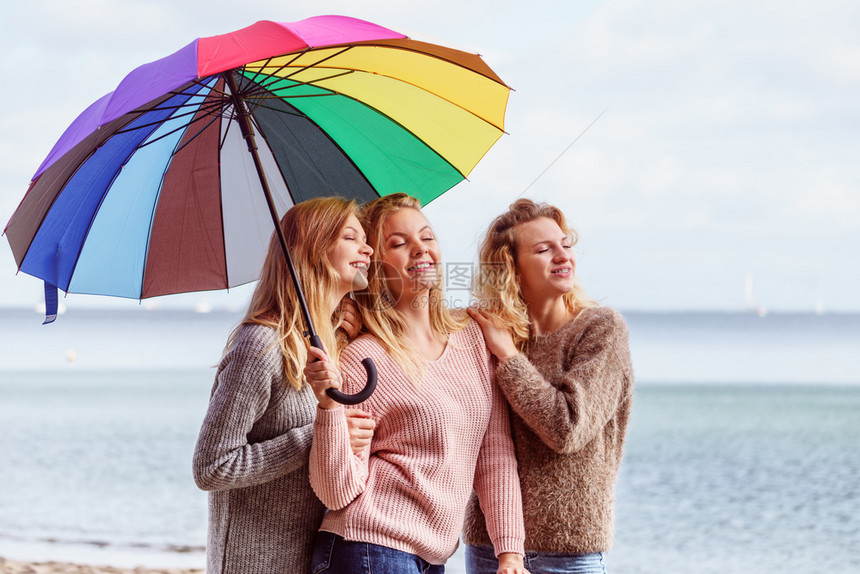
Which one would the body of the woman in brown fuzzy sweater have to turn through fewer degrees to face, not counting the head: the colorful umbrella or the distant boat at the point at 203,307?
the colorful umbrella

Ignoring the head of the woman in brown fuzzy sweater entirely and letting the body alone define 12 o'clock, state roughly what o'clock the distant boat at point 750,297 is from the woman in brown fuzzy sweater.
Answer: The distant boat is roughly at 5 o'clock from the woman in brown fuzzy sweater.

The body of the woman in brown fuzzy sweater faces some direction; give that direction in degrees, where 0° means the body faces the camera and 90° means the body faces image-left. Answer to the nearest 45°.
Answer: approximately 45°

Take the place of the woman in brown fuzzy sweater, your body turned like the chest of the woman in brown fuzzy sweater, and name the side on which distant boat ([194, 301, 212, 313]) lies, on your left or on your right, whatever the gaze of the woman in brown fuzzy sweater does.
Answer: on your right
